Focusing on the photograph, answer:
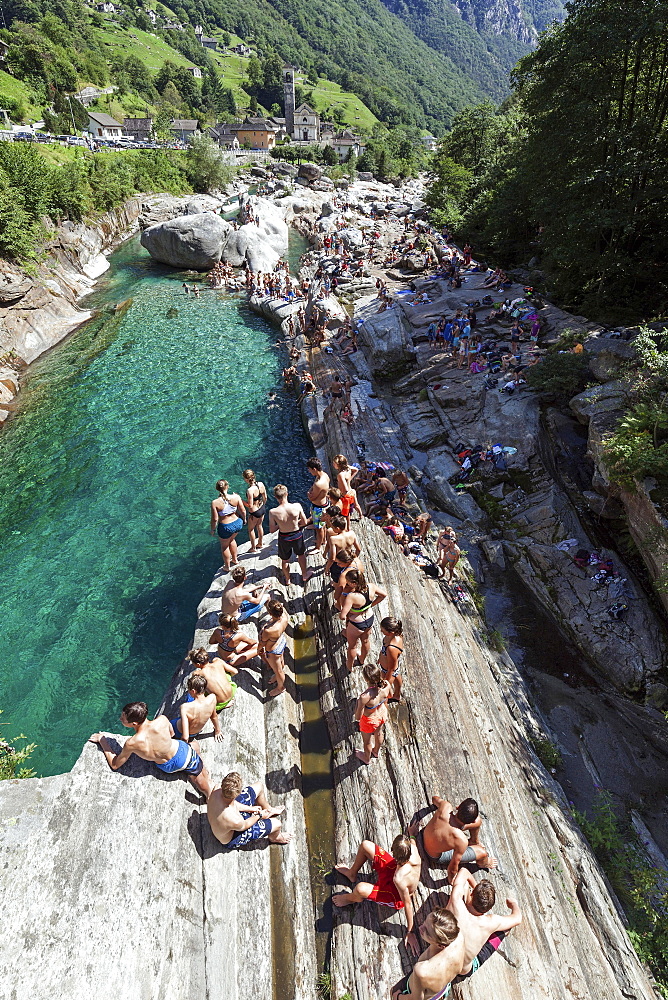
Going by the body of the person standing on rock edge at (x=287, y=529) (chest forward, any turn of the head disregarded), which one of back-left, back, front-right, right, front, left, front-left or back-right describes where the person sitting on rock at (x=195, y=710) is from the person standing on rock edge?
back

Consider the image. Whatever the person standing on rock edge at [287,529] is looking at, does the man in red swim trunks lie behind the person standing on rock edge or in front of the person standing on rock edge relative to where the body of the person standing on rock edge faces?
behind

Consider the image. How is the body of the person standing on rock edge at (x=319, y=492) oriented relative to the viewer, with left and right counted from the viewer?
facing away from the viewer and to the left of the viewer

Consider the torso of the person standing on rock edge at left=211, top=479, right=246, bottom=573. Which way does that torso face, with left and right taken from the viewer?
facing away from the viewer

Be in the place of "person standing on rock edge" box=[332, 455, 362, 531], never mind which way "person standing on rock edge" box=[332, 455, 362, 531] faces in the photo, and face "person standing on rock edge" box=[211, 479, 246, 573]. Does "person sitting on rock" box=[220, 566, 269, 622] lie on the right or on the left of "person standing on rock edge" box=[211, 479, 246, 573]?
left

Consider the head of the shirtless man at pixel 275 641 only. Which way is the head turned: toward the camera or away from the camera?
away from the camera

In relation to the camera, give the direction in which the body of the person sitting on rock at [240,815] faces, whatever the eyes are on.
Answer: to the viewer's right

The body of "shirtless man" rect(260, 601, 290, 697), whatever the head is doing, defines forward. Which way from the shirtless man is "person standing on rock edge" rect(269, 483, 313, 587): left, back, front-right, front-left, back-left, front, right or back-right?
front-right

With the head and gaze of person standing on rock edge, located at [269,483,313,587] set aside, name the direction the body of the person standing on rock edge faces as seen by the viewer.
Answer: away from the camera
